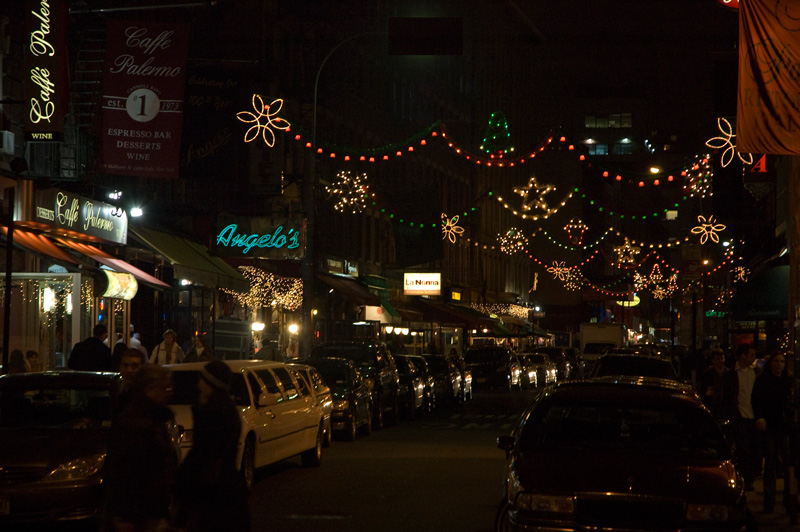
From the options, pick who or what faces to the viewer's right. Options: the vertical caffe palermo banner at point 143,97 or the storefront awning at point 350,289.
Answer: the storefront awning

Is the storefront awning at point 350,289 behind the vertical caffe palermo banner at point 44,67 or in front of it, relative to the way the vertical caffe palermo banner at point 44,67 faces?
behind

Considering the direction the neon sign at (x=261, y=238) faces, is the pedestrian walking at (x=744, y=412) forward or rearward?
forward

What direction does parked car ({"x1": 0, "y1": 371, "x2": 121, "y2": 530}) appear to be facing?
toward the camera

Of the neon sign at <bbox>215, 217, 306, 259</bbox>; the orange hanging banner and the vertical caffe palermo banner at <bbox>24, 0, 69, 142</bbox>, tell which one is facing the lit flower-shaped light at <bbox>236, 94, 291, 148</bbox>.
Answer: the neon sign

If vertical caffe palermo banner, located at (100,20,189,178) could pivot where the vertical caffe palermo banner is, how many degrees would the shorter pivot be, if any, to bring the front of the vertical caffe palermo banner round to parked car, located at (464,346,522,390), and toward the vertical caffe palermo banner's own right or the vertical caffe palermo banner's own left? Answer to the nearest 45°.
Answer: approximately 135° to the vertical caffe palermo banner's own left

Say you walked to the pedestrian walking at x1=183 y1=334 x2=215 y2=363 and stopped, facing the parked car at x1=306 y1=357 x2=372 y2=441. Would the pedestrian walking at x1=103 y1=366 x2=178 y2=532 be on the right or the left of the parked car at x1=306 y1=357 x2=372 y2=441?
right

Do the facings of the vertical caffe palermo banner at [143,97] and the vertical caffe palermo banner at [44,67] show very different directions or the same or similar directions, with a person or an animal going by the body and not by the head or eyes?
same or similar directions

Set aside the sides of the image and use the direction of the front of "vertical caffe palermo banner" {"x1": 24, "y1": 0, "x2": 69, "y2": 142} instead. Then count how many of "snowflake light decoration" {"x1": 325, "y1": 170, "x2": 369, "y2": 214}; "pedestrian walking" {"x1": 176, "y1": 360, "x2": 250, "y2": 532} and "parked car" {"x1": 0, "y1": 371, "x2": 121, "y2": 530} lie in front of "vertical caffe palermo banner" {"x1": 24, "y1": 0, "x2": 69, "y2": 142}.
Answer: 2

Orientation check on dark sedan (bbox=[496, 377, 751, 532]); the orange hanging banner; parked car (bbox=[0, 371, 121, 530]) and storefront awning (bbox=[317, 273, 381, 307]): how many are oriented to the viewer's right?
1

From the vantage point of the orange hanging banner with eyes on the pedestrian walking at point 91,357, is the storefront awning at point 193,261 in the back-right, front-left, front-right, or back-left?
front-right

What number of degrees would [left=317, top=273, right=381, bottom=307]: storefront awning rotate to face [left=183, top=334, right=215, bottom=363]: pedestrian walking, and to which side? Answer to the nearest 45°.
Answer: approximately 90° to its right

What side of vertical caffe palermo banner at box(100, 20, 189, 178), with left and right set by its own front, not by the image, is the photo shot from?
front

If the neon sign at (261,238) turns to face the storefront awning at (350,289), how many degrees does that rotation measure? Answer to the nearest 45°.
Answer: approximately 180°
